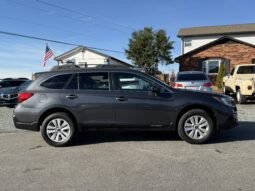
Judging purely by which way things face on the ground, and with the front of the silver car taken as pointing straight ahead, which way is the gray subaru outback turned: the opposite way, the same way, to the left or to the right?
to the right

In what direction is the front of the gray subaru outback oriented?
to the viewer's right

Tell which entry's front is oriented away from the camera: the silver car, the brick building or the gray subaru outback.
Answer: the silver car

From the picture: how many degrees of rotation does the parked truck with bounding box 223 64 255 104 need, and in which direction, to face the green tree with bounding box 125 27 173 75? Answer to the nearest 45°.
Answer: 0° — it already faces it

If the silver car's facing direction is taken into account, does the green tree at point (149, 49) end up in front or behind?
in front

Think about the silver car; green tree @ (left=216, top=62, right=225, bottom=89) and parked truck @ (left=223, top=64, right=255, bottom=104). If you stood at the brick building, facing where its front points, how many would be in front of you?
3

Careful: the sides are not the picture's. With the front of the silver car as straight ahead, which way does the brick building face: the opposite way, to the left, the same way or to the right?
the opposite way

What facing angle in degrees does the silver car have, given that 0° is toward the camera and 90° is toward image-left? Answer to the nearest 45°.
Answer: approximately 180°

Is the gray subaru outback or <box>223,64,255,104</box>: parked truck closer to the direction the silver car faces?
the parked truck

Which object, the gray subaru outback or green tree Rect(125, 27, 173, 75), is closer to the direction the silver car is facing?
the green tree

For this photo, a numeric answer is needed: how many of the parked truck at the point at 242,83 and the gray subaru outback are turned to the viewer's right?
1

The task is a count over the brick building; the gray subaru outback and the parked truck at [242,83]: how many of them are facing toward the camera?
1
